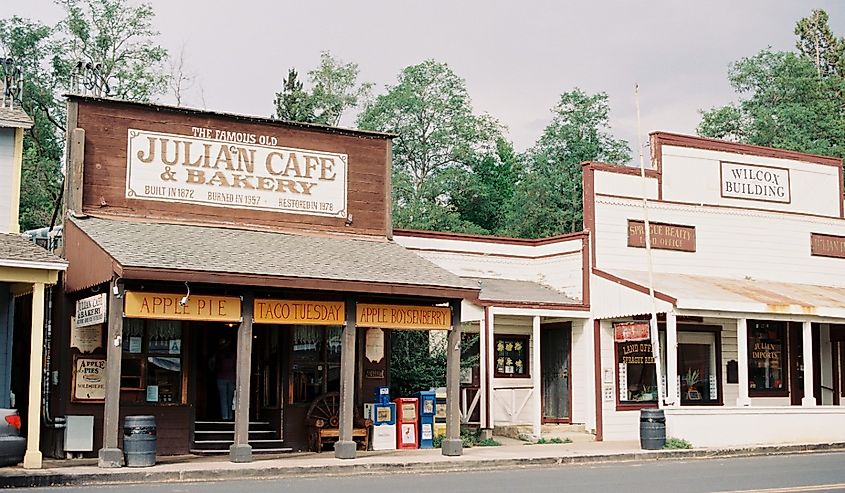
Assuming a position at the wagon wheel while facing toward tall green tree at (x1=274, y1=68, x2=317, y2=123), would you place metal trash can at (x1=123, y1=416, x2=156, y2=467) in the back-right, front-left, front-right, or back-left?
back-left

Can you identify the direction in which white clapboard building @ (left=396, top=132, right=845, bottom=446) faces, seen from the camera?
facing the viewer and to the right of the viewer

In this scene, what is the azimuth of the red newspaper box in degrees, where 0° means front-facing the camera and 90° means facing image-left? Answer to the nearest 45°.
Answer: approximately 0°

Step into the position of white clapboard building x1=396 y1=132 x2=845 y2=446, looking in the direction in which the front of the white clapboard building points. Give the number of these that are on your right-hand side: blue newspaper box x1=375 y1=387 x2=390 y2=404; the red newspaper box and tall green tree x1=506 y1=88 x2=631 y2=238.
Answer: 2

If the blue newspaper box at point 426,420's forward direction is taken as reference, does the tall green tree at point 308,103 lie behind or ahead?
behind

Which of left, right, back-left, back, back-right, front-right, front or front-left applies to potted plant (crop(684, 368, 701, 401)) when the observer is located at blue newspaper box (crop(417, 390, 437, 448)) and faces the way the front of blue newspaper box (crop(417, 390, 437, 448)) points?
back-left

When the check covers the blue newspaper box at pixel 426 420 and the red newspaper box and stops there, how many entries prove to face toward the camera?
2

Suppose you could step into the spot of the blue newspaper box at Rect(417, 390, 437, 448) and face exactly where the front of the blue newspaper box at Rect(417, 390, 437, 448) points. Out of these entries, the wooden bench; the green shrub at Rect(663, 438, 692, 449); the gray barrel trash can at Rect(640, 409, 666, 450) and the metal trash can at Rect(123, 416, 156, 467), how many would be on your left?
2

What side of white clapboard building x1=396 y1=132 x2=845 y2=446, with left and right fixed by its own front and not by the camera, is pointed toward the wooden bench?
right

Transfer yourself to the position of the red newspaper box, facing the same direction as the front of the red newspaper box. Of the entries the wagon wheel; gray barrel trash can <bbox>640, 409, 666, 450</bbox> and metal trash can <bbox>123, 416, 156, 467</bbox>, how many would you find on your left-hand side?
1

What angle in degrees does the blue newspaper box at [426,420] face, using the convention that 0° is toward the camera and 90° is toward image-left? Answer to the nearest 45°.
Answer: approximately 0°
